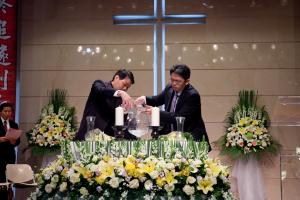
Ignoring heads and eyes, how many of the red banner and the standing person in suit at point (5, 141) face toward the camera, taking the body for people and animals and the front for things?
2

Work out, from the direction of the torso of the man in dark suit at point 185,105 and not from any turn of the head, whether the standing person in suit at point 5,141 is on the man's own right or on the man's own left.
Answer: on the man's own right

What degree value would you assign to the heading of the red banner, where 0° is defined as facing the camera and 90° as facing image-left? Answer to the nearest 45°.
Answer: approximately 0°

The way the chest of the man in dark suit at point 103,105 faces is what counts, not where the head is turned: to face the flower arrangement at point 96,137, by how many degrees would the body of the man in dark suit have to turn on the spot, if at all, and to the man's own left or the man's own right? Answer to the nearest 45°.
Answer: approximately 45° to the man's own right

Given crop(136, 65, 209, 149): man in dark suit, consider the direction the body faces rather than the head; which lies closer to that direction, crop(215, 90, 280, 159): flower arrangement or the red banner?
the red banner
